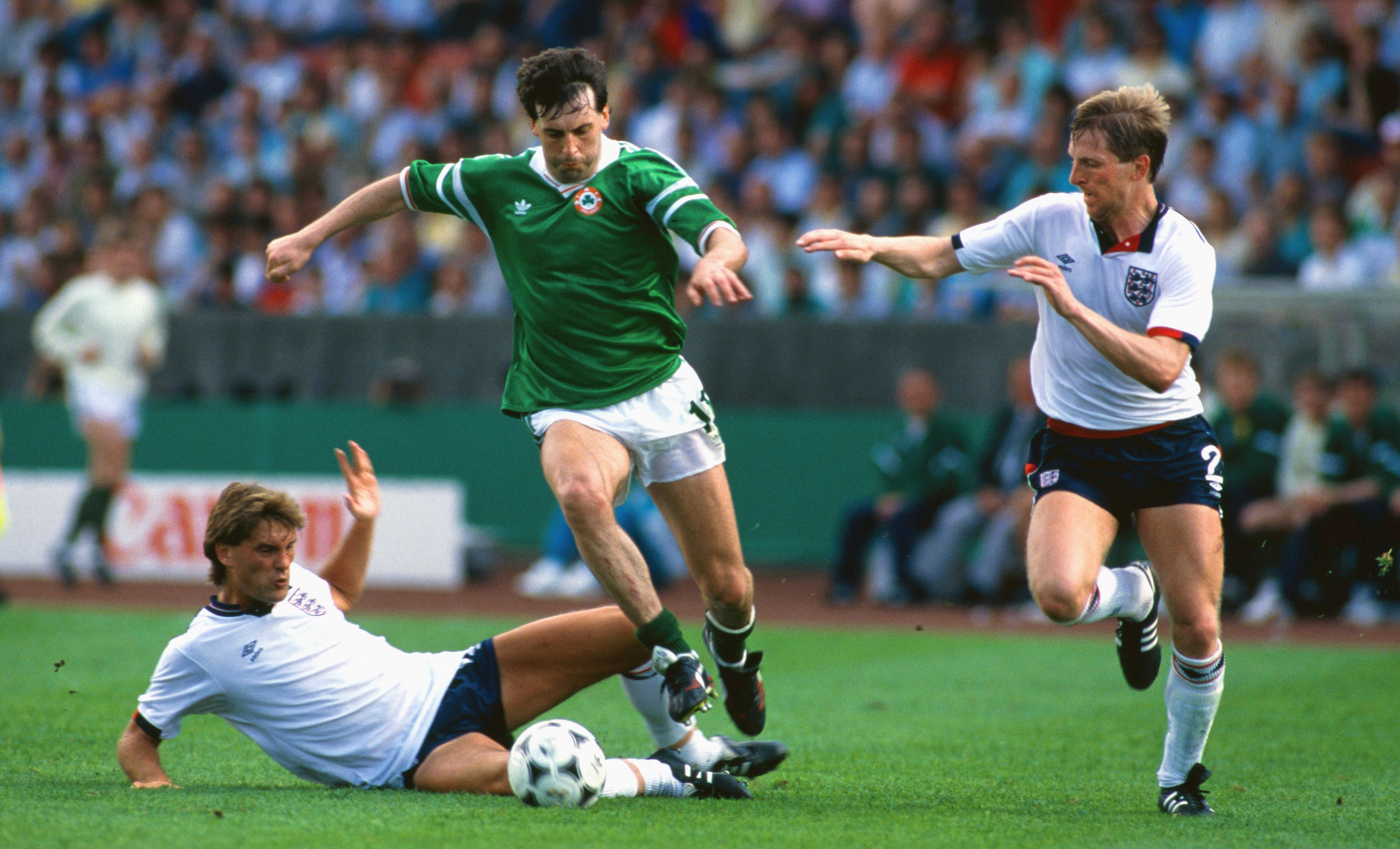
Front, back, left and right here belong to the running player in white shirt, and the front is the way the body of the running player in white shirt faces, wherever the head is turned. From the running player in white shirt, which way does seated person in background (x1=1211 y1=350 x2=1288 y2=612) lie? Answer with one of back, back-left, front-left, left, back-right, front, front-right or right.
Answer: back-right

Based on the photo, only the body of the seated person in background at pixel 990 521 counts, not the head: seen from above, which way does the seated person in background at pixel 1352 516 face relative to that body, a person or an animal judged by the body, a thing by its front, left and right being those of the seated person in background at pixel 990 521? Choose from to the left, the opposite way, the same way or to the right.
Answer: the same way

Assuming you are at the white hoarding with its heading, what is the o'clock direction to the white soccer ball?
The white soccer ball is roughly at 12 o'clock from the white hoarding.

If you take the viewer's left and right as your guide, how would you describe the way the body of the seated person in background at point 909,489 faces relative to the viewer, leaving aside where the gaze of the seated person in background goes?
facing the viewer and to the left of the viewer

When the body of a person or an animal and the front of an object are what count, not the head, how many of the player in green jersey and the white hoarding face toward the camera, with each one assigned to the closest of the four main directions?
2

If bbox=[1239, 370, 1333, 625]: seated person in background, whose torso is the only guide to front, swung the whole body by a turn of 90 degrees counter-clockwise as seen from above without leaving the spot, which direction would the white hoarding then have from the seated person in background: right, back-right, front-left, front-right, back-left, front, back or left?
back-right

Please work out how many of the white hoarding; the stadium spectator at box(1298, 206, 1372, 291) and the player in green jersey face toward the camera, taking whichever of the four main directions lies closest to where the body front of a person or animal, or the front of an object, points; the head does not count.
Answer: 3

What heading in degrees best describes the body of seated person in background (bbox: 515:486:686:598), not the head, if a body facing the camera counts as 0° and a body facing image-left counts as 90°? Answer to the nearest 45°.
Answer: approximately 45°

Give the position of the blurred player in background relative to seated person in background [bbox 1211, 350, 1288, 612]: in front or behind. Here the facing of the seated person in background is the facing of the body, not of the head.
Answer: in front

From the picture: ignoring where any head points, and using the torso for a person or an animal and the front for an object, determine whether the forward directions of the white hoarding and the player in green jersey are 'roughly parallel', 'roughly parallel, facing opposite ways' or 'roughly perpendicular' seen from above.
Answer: roughly parallel

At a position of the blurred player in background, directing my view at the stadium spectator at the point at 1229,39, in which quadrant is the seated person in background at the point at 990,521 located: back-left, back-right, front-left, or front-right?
front-right

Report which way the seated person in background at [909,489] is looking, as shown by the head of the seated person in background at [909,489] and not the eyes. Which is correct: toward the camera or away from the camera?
toward the camera

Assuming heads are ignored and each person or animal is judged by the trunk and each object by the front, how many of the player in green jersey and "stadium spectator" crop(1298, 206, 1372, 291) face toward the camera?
2
